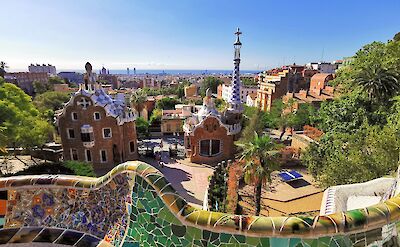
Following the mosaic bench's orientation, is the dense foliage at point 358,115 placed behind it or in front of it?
behind

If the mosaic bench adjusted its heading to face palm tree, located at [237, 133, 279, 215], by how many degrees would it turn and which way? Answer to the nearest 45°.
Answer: approximately 135° to its left

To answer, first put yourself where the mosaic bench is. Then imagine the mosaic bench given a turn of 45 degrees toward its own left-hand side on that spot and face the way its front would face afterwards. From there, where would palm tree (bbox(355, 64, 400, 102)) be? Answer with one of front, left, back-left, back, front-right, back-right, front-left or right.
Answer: left

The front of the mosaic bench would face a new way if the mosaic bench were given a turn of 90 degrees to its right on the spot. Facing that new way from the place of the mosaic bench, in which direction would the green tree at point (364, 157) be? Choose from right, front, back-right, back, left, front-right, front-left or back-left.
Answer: back-right

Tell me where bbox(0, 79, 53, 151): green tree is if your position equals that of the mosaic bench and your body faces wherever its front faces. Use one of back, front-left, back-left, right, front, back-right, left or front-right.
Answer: back-right

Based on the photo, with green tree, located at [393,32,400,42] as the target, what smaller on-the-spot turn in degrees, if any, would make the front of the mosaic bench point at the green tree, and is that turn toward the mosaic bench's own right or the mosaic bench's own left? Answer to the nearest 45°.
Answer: approximately 135° to the mosaic bench's own left

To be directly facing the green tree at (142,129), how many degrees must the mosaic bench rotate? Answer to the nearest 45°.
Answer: approximately 180°

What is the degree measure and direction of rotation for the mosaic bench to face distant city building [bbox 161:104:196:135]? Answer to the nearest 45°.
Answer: approximately 180°

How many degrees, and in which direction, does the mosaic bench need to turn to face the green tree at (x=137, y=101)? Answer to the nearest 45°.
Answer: approximately 180°

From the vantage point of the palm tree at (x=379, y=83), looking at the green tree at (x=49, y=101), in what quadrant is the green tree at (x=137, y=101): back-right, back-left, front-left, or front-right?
front-right

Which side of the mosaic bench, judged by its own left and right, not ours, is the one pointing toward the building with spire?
back

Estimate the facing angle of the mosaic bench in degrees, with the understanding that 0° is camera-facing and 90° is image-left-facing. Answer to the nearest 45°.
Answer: approximately 0°
